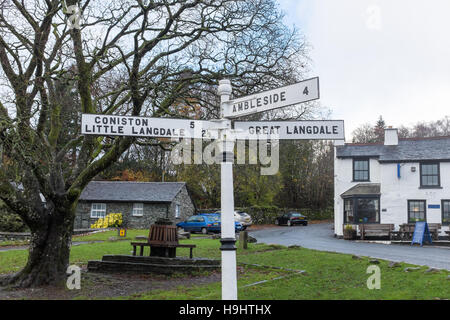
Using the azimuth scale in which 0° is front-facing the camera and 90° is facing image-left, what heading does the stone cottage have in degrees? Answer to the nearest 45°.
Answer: approximately 0°

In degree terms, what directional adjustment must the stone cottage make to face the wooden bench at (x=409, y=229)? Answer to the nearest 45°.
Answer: approximately 45° to its left

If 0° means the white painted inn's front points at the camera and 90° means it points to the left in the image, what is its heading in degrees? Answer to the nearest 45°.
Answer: approximately 0°
